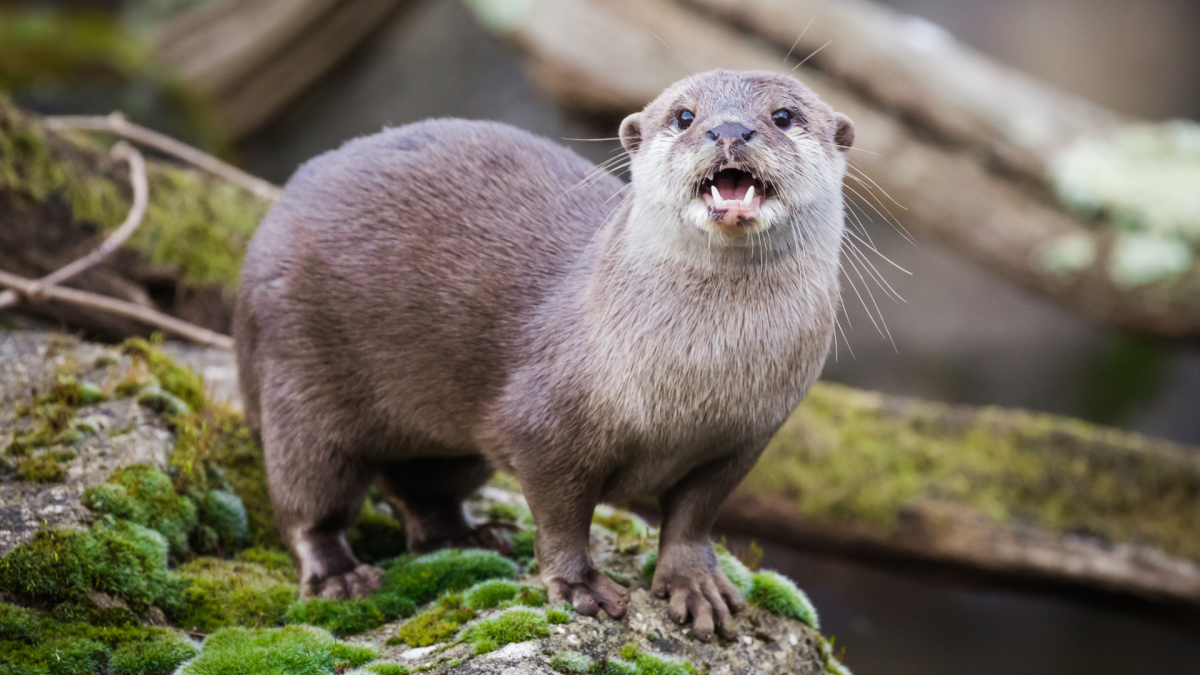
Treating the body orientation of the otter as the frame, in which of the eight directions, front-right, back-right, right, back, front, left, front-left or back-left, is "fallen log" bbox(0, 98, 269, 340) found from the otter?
back

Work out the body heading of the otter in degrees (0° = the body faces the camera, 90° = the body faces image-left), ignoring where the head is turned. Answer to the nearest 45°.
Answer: approximately 315°

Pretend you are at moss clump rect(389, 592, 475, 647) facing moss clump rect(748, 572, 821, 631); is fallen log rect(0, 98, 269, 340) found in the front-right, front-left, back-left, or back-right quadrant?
back-left

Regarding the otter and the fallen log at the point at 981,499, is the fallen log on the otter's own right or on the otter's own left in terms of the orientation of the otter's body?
on the otter's own left

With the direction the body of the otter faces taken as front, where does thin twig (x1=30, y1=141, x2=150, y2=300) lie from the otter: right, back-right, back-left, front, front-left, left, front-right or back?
back

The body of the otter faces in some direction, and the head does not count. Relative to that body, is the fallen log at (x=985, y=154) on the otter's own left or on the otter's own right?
on the otter's own left
